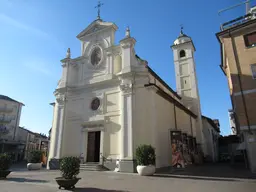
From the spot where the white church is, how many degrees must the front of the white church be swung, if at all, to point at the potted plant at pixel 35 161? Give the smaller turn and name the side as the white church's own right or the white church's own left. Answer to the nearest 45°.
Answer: approximately 45° to the white church's own right

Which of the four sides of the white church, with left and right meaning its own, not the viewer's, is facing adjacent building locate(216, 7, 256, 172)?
left

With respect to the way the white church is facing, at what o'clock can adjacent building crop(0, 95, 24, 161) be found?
The adjacent building is roughly at 3 o'clock from the white church.

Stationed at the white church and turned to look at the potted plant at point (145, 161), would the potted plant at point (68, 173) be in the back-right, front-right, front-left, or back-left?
front-right

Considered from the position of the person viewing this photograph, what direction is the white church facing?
facing the viewer and to the left of the viewer

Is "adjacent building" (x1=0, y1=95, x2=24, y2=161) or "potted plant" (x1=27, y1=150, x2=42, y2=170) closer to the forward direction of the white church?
the potted plant

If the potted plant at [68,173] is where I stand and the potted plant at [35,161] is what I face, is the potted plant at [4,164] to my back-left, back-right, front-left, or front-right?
front-left

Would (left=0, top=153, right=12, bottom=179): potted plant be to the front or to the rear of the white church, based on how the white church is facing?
to the front
